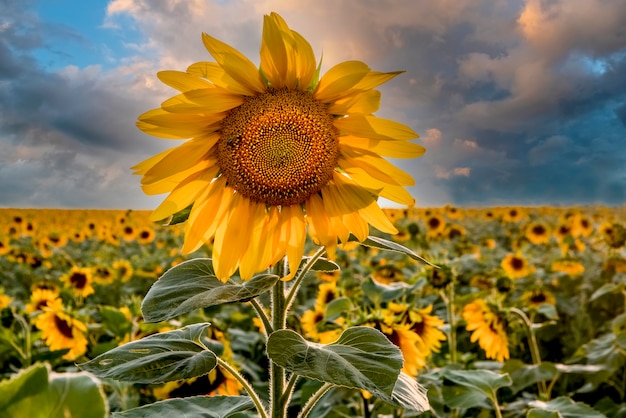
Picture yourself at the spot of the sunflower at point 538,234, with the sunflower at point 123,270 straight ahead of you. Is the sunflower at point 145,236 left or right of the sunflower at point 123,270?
right

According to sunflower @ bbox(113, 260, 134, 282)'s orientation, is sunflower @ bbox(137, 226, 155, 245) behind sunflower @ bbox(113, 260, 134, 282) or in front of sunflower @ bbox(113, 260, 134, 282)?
behind

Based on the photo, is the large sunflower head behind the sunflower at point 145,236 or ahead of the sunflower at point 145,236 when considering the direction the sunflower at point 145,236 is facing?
ahead

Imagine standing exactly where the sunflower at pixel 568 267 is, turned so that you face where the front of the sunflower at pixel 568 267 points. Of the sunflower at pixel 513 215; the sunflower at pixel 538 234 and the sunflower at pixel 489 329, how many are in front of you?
1

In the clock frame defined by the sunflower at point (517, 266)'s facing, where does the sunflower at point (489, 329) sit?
the sunflower at point (489, 329) is roughly at 12 o'clock from the sunflower at point (517, 266).

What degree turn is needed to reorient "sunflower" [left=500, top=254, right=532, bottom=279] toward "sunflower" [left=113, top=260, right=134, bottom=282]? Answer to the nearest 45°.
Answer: approximately 90° to its right

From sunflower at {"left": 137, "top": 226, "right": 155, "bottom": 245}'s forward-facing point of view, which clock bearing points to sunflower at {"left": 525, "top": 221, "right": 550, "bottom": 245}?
sunflower at {"left": 525, "top": 221, "right": 550, "bottom": 245} is roughly at 10 o'clock from sunflower at {"left": 137, "top": 226, "right": 155, "bottom": 245}.
